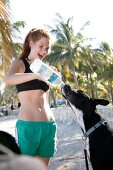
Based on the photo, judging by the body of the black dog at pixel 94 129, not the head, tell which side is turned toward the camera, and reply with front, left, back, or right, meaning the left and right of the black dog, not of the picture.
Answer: left

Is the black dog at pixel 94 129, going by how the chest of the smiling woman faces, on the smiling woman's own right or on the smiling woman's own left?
on the smiling woman's own left

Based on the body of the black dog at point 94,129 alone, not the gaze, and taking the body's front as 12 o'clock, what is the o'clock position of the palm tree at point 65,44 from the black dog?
The palm tree is roughly at 3 o'clock from the black dog.

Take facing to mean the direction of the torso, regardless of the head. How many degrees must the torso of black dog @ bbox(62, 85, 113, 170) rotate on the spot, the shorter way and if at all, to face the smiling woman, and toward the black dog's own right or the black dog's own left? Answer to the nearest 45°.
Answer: approximately 45° to the black dog's own left

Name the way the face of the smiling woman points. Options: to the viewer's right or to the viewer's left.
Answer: to the viewer's right

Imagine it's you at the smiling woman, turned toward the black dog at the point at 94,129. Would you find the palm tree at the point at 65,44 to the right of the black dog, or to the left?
left

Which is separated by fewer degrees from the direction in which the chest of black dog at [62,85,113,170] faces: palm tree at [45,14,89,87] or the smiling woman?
the smiling woman

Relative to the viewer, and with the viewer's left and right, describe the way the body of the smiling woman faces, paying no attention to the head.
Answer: facing the viewer and to the right of the viewer

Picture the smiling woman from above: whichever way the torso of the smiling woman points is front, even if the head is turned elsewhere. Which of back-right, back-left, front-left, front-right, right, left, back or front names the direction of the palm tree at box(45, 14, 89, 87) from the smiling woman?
back-left

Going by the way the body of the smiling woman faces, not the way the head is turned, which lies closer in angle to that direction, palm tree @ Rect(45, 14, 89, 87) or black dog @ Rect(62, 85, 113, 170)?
the black dog
